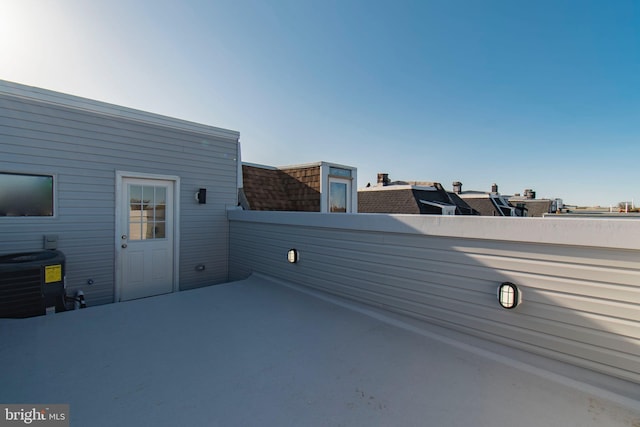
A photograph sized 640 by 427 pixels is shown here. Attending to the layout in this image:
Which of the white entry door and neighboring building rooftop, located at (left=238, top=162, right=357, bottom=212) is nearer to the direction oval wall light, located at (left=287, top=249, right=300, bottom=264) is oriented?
the white entry door

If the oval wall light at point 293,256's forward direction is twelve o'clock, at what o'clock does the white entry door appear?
The white entry door is roughly at 2 o'clock from the oval wall light.

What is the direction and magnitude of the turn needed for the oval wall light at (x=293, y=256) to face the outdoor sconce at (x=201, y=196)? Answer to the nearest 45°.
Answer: approximately 90° to its right

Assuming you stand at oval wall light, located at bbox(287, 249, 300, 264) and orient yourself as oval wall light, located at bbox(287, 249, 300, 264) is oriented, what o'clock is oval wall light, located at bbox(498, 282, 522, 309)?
oval wall light, located at bbox(498, 282, 522, 309) is roughly at 9 o'clock from oval wall light, located at bbox(287, 249, 300, 264).

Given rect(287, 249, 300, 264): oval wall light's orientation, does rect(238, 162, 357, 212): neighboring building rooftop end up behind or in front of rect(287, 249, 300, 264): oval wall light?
behind

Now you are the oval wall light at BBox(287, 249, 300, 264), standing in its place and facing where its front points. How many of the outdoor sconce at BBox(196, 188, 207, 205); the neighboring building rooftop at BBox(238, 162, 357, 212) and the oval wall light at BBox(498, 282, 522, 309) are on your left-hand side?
1

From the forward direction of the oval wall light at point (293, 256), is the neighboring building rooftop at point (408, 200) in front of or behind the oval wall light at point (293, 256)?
behind

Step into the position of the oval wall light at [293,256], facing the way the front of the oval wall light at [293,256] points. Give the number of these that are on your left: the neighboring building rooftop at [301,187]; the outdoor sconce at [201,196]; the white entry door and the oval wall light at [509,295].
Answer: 1

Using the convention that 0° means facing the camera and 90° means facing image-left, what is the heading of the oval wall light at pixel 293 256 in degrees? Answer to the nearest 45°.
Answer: approximately 45°

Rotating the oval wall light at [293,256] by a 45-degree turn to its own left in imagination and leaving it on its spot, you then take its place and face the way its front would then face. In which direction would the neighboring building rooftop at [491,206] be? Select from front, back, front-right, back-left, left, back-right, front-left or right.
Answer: back-left
